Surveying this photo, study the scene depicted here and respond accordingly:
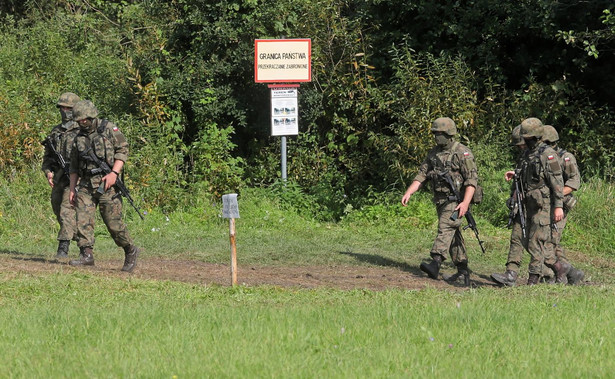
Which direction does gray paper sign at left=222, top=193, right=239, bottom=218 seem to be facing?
toward the camera

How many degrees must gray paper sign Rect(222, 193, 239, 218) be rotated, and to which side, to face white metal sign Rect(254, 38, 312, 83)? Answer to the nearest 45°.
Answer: approximately 180°

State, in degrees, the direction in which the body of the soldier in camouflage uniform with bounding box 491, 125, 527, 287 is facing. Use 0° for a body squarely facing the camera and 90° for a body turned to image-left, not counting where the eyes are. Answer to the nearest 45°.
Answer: approximately 90°

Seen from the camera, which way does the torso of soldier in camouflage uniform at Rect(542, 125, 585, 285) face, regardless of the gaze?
to the viewer's left

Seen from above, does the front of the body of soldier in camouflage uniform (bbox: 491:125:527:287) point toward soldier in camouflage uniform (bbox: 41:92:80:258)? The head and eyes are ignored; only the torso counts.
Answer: yes

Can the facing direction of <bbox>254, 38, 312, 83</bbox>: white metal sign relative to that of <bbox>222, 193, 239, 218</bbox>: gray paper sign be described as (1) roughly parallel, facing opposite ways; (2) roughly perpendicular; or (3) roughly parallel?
roughly parallel

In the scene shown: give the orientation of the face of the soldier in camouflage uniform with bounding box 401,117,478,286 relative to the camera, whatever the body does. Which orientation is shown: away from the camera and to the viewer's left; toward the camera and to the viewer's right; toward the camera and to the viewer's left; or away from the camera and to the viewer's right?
toward the camera and to the viewer's left

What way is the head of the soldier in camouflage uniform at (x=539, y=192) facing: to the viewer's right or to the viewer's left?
to the viewer's left

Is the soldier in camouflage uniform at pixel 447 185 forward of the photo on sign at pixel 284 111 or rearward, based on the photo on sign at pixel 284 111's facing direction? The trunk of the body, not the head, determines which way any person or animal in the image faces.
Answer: forward

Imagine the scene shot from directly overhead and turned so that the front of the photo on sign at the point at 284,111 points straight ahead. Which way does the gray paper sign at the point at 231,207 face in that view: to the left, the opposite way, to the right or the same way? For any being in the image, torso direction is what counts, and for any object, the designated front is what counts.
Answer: the same way

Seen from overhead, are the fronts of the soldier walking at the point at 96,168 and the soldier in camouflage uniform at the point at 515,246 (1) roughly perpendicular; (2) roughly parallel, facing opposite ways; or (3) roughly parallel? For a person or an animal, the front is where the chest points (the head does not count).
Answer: roughly perpendicular

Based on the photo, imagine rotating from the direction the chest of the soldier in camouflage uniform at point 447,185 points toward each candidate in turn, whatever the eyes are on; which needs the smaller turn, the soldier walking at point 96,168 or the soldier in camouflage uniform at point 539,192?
the soldier walking

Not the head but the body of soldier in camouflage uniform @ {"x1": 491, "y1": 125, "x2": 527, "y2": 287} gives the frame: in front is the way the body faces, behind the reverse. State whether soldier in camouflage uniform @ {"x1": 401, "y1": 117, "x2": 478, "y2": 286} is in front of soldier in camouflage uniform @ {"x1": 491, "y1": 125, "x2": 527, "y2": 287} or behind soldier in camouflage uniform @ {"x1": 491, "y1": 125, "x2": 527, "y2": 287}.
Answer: in front

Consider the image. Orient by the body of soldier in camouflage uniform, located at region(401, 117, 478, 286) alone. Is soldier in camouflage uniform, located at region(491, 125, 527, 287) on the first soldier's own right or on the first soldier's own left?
on the first soldier's own left

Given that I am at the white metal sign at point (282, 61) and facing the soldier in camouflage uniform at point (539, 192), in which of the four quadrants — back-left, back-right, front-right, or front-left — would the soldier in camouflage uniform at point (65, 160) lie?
front-right

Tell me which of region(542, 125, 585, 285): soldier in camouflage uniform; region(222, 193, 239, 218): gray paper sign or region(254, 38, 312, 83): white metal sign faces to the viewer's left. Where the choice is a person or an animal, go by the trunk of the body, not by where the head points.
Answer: the soldier in camouflage uniform

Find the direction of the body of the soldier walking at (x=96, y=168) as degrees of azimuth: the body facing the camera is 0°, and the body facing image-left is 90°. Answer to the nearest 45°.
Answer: approximately 45°
